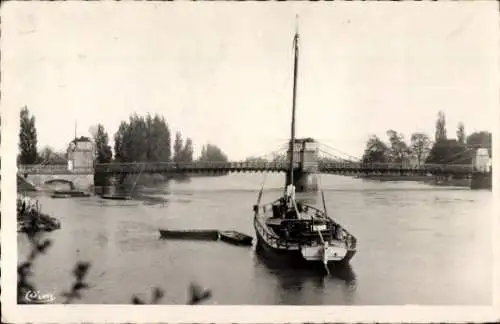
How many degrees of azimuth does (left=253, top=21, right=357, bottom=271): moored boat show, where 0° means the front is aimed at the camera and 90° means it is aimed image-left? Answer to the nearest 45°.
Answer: approximately 135°
